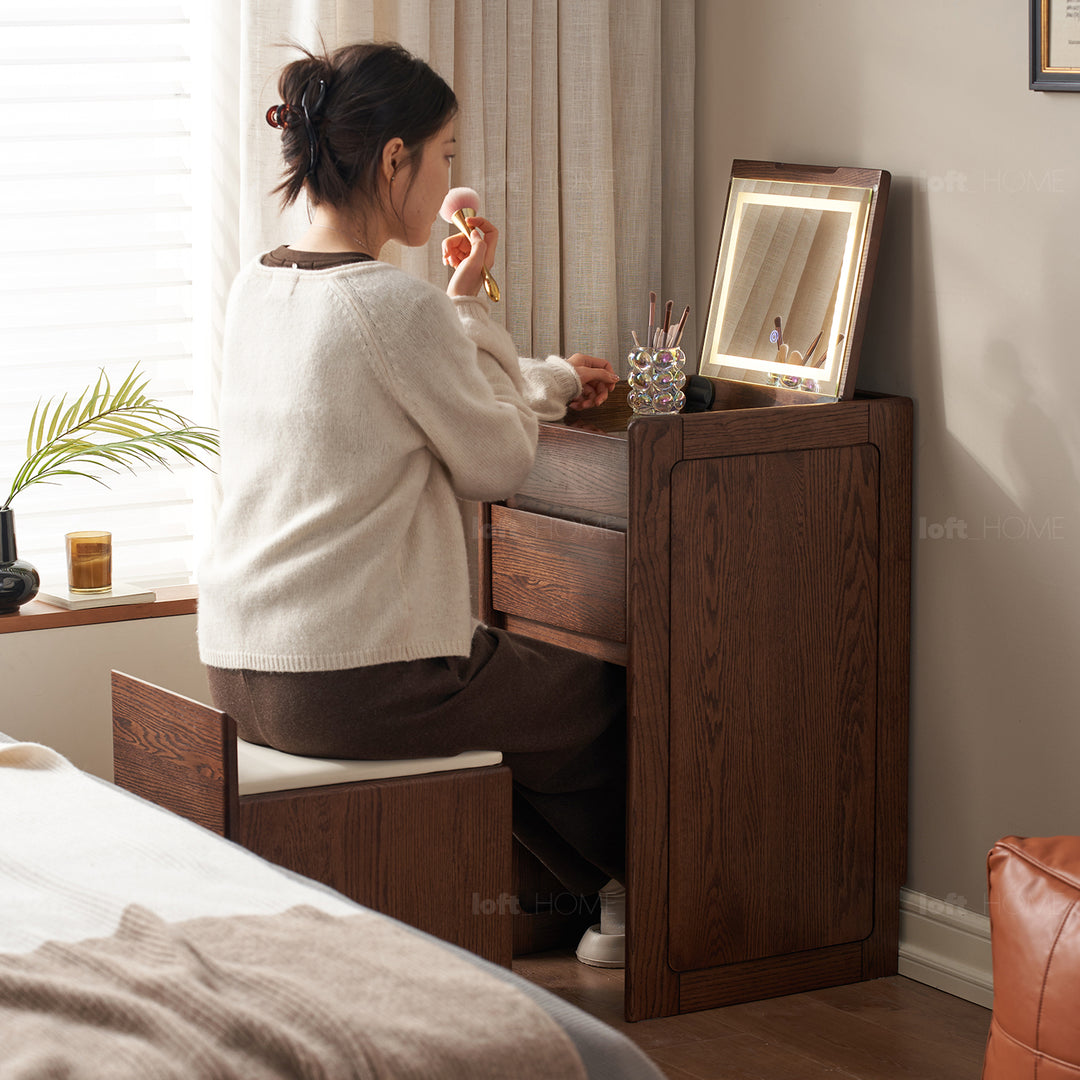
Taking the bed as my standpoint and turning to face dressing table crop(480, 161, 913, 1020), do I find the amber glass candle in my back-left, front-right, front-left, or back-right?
front-left

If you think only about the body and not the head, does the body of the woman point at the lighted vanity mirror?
yes

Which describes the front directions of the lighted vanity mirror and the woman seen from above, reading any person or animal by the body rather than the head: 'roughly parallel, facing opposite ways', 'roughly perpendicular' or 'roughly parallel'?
roughly parallel, facing opposite ways

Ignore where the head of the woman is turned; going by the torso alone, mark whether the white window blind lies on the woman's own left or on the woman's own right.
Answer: on the woman's own left

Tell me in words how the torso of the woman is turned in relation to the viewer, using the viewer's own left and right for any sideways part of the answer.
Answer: facing away from the viewer and to the right of the viewer

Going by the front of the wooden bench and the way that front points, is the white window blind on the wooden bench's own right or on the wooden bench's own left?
on the wooden bench's own left

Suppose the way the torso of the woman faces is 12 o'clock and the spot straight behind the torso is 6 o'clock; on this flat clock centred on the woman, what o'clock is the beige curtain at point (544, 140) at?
The beige curtain is roughly at 11 o'clock from the woman.

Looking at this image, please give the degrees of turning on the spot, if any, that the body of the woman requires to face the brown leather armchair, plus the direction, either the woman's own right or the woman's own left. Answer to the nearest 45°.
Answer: approximately 90° to the woman's own right

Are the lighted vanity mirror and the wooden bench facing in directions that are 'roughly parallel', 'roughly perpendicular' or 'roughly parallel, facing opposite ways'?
roughly parallel, facing opposite ways

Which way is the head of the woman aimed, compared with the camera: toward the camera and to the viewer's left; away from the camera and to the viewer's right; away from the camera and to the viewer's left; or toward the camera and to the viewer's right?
away from the camera and to the viewer's right

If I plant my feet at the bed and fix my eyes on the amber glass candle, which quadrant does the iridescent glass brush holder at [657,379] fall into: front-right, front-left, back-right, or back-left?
front-right

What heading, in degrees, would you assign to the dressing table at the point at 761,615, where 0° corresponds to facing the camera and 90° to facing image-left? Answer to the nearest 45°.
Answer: approximately 45°

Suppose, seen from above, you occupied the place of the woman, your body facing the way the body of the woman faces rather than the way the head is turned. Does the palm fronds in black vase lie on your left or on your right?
on your left

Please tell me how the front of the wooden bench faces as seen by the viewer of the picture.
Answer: facing away from the viewer and to the right of the viewer

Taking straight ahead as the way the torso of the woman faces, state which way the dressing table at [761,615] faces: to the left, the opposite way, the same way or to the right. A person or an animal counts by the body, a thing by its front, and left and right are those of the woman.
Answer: the opposite way

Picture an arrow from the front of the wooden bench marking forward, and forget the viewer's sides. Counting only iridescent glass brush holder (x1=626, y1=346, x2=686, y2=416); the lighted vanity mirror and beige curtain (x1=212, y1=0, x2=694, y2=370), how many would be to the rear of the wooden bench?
0
